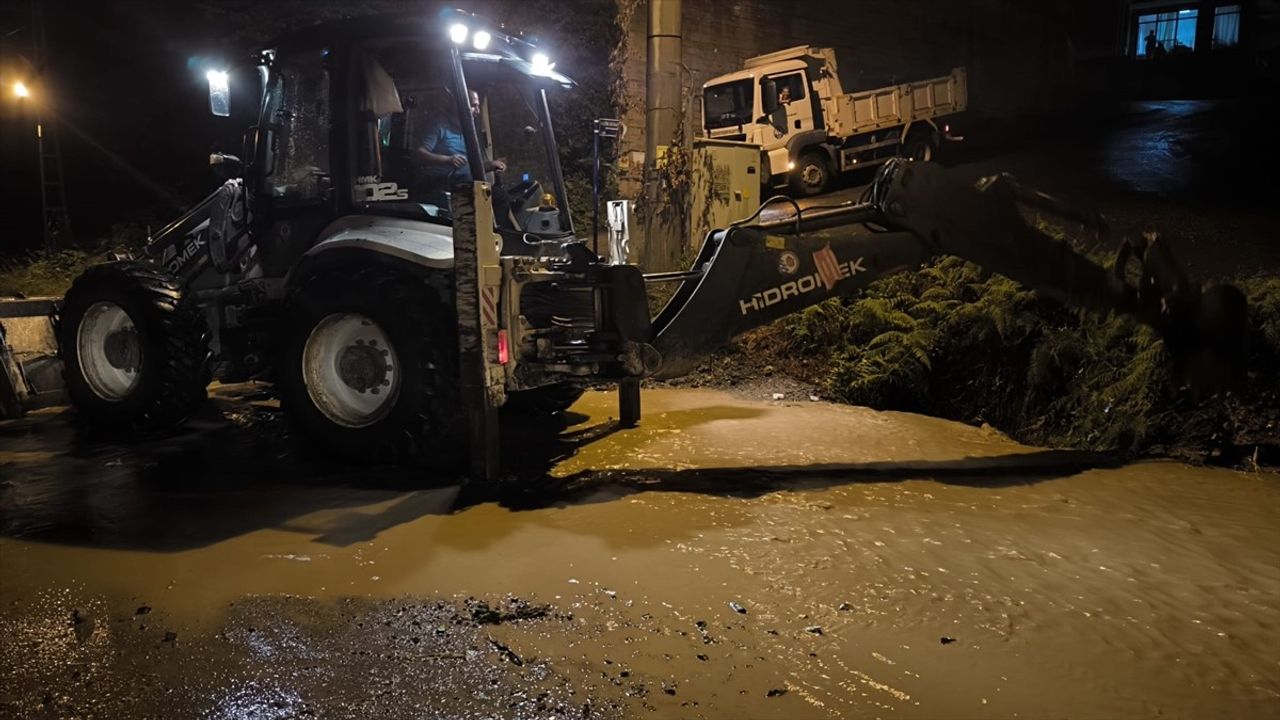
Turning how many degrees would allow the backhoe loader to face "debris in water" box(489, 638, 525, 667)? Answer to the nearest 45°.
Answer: approximately 135° to its left

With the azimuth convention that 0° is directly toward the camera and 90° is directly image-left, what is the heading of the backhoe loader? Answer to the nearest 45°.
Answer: approximately 135°

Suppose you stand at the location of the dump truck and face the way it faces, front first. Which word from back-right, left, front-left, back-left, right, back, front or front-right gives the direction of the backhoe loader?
front-left

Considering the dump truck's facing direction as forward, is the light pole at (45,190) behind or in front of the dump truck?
in front

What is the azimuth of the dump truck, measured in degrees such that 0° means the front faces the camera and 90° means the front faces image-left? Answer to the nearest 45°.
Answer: approximately 45°

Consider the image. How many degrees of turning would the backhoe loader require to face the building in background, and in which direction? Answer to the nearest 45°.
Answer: approximately 90° to its right

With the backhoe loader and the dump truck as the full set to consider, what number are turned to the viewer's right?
0

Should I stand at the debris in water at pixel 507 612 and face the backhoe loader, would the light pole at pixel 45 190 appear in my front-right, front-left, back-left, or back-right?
front-left

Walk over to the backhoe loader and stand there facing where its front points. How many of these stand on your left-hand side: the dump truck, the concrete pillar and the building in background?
0

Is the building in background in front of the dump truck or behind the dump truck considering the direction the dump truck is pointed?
behind

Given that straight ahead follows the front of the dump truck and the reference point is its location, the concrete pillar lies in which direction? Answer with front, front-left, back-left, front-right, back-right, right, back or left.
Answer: front-left
